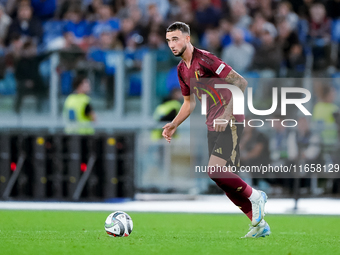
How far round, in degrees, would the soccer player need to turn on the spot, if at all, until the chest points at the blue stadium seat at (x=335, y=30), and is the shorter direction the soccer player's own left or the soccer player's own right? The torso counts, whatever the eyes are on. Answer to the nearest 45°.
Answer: approximately 135° to the soccer player's own right

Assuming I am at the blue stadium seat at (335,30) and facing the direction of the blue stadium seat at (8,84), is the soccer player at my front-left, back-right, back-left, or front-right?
front-left

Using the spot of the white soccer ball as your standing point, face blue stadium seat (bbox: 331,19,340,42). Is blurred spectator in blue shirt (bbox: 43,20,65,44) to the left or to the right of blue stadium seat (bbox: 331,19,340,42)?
left

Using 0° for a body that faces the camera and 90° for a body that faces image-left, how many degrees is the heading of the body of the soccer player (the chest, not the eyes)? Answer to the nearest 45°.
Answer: approximately 45°

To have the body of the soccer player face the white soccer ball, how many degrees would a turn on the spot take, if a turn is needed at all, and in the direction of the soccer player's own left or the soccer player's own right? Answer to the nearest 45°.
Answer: approximately 45° to the soccer player's own right

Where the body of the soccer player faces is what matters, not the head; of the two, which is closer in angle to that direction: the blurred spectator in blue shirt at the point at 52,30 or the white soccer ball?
the white soccer ball

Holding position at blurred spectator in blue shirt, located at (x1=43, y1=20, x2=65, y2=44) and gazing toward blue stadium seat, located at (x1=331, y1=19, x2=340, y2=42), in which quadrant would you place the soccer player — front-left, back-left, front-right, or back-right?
front-right

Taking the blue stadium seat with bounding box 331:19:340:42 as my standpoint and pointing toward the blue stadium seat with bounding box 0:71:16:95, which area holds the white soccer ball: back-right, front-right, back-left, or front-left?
front-left

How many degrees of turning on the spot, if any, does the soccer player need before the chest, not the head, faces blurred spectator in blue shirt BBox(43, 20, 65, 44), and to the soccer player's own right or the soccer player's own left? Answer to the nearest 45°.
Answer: approximately 90° to the soccer player's own right

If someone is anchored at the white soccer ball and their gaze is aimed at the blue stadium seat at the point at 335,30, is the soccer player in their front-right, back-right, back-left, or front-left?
front-right

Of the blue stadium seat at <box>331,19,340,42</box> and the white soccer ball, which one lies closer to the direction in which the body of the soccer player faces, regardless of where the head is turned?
the white soccer ball

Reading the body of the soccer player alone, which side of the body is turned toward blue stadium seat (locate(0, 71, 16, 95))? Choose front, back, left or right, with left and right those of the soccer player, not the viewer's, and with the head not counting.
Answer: right
